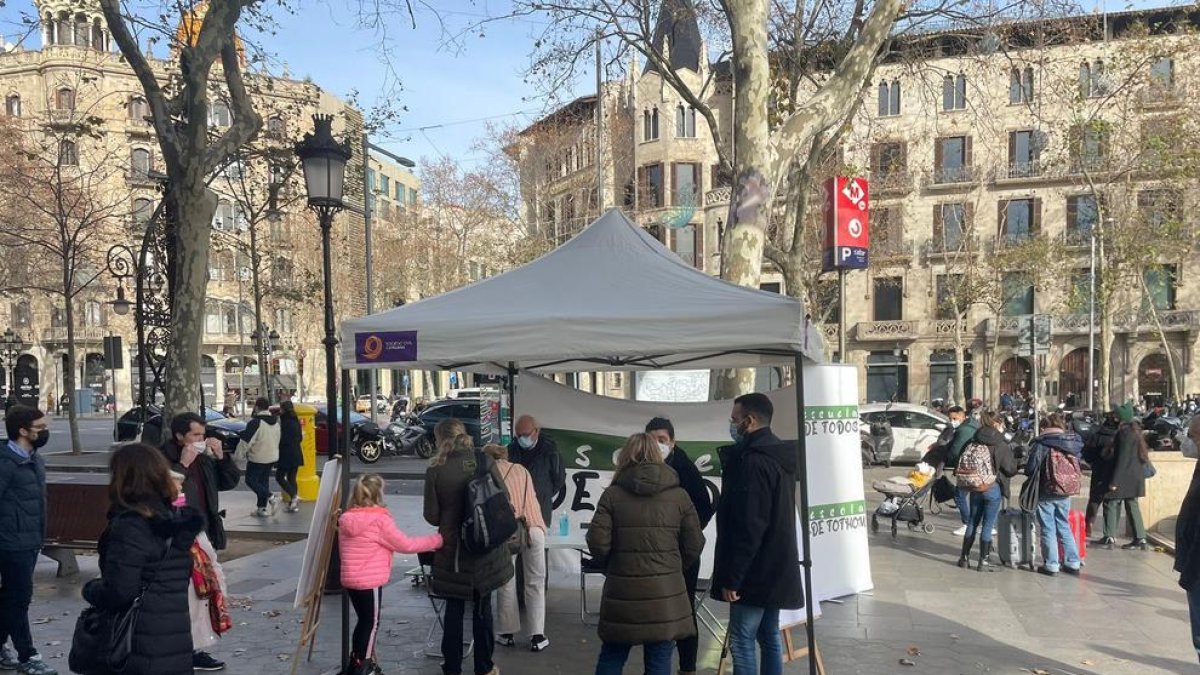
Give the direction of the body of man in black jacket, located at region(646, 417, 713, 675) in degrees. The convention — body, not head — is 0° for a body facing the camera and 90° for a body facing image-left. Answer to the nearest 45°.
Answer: approximately 45°

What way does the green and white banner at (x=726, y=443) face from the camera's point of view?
toward the camera

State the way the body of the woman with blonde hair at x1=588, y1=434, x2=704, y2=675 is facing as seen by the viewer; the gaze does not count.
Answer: away from the camera

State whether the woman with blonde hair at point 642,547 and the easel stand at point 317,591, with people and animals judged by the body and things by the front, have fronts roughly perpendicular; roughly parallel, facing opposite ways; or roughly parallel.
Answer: roughly perpendicular

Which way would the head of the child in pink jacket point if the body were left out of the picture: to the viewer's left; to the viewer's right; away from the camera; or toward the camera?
away from the camera

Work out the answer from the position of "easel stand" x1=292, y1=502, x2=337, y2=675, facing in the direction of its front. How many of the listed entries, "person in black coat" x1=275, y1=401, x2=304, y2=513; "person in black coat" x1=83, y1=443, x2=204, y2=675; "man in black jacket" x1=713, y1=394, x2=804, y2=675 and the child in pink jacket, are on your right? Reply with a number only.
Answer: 1

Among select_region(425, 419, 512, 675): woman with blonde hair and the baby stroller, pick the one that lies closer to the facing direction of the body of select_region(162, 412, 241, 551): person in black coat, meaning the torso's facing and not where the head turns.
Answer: the woman with blonde hair

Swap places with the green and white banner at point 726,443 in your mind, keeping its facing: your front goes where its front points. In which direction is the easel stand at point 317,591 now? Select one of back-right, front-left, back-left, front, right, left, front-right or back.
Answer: front-right

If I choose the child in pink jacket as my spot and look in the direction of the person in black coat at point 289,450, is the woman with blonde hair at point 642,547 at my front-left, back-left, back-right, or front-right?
back-right

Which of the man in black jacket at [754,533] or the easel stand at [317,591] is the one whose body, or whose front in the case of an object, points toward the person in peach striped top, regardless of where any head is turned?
the man in black jacket

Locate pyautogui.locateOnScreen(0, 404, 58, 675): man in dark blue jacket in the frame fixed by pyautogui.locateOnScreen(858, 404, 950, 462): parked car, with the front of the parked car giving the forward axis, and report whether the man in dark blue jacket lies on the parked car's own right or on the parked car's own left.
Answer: on the parked car's own right
